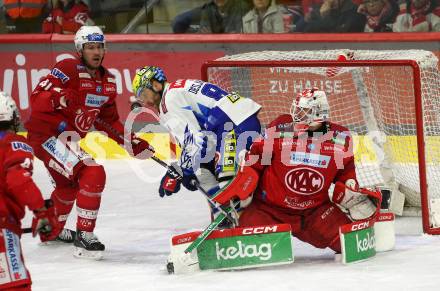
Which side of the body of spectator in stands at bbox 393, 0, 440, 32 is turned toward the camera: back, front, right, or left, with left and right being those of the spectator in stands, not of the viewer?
front

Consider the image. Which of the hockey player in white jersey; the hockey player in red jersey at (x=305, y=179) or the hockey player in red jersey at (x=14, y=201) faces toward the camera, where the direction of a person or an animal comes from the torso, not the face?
the hockey player in red jersey at (x=305, y=179)

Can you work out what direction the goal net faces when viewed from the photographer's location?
facing the viewer and to the left of the viewer

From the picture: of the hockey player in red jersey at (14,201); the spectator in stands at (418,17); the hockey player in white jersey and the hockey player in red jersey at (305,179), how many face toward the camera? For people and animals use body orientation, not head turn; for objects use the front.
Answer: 2

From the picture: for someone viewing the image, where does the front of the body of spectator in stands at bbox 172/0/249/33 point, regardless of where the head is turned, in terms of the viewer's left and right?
facing the viewer

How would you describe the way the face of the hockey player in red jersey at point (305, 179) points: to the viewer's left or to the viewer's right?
to the viewer's left

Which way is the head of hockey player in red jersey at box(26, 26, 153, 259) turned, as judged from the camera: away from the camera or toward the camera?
toward the camera

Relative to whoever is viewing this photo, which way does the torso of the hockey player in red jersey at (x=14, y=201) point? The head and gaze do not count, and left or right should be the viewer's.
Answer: facing away from the viewer and to the right of the viewer

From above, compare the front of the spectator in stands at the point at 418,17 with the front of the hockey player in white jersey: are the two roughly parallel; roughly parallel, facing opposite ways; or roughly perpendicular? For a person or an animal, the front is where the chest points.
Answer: roughly perpendicular

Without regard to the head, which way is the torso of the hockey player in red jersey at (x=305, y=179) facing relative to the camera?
toward the camera

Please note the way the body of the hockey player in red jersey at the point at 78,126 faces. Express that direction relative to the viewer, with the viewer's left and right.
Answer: facing the viewer and to the right of the viewer
